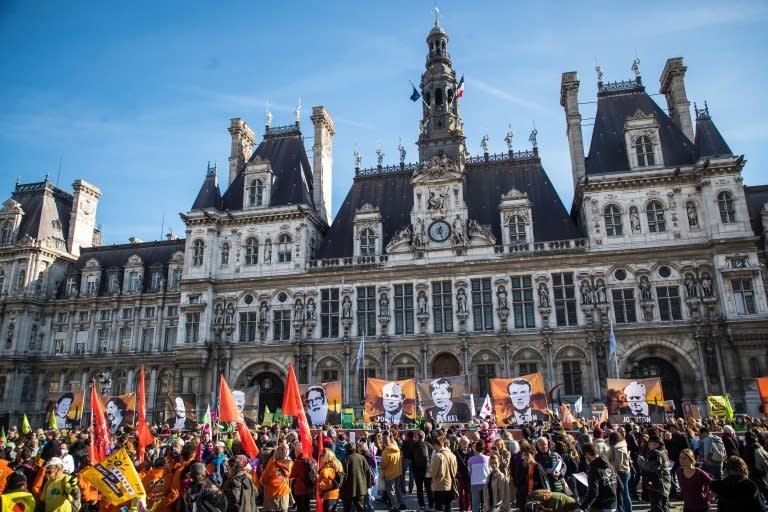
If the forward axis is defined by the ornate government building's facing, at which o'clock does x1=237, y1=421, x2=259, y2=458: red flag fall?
The red flag is roughly at 1 o'clock from the ornate government building.

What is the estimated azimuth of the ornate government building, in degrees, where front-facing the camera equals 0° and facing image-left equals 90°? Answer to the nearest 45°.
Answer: approximately 0°

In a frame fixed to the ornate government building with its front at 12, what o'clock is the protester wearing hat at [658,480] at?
The protester wearing hat is roughly at 12 o'clock from the ornate government building.

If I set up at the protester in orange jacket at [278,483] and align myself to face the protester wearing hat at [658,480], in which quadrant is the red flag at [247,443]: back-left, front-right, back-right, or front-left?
back-left

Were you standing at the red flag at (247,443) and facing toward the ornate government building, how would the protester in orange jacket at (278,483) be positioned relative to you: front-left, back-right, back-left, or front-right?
back-right

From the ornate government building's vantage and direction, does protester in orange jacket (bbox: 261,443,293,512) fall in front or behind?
in front

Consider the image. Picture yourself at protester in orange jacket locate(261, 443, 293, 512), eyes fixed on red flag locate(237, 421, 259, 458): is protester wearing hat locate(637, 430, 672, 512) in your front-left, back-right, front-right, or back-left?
back-right
